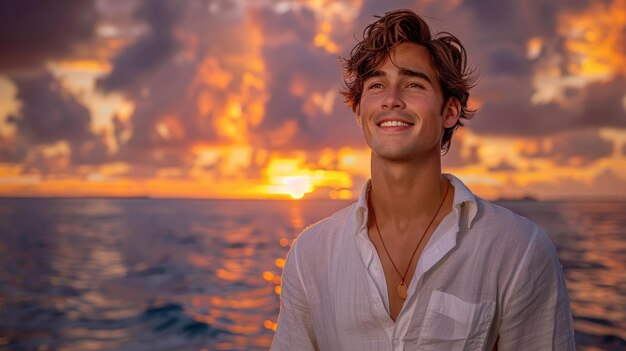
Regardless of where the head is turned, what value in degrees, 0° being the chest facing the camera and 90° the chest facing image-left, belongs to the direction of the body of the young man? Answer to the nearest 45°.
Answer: approximately 0°
